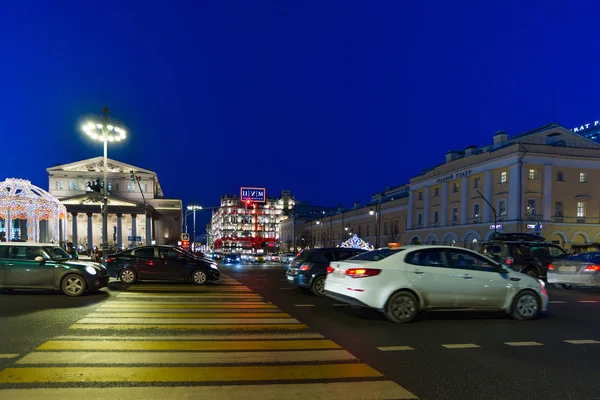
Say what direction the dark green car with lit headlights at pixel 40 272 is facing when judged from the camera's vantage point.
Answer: facing the viewer and to the right of the viewer

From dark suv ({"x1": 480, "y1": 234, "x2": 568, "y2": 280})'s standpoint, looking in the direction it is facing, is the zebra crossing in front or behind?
behind

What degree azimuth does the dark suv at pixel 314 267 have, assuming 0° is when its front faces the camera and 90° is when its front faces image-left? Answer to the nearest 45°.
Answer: approximately 225°

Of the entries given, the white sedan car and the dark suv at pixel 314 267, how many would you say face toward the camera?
0

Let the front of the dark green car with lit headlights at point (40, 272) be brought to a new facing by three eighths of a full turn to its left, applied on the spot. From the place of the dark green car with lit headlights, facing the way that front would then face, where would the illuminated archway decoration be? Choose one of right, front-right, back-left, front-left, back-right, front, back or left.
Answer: front

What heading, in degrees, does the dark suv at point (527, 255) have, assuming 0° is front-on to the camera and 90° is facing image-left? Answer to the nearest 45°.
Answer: approximately 225°

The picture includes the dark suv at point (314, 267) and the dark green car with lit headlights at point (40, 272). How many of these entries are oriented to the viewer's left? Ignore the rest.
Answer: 0

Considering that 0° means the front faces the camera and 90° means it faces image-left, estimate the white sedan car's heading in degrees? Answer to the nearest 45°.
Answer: approximately 225°
